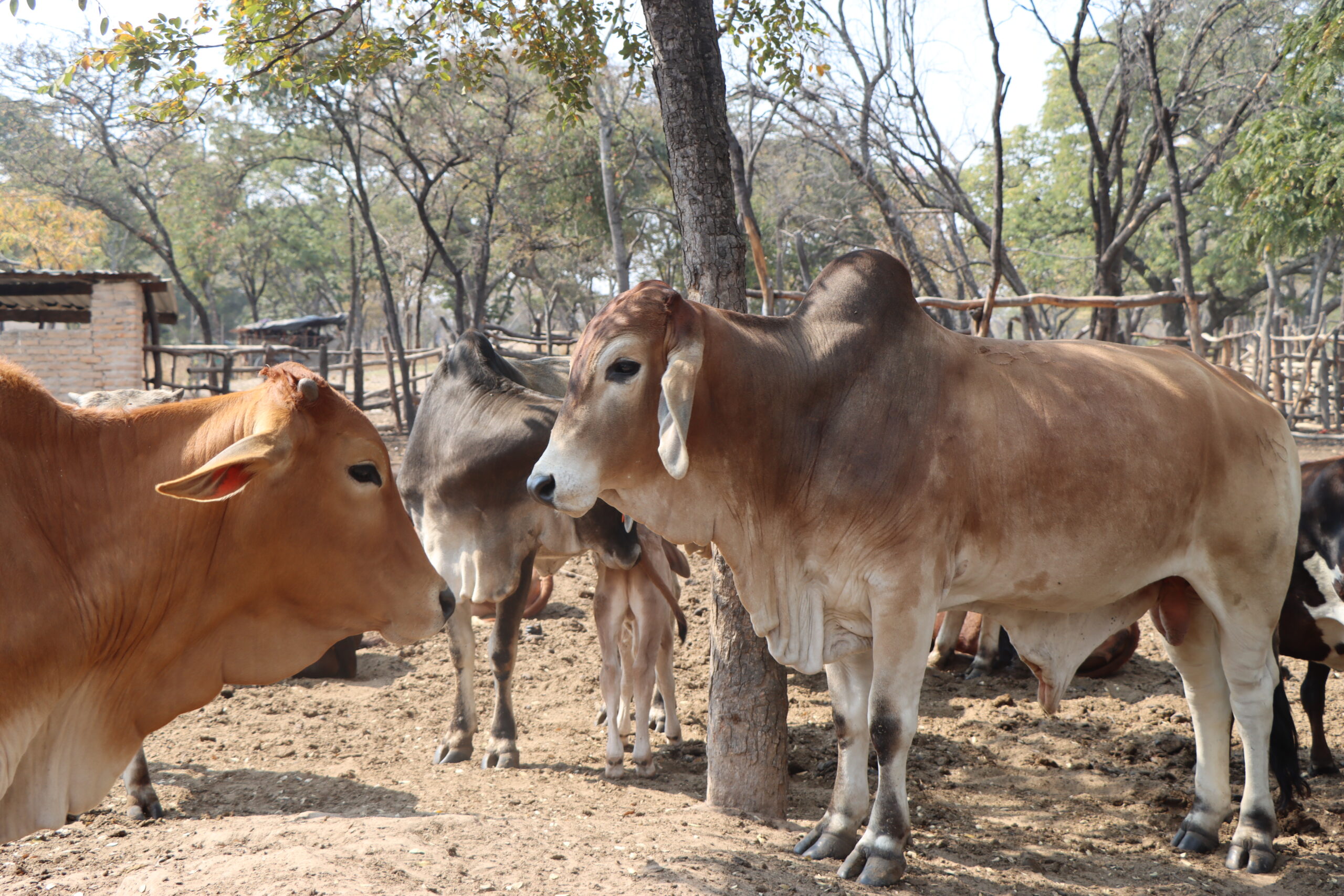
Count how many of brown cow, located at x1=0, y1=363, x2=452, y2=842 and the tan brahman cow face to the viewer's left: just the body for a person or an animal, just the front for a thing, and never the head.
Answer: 1

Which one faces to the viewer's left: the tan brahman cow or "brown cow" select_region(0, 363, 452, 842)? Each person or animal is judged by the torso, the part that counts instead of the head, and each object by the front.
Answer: the tan brahman cow

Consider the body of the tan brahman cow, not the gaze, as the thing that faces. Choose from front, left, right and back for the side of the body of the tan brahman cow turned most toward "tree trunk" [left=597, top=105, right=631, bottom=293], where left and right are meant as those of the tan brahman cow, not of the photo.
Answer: right

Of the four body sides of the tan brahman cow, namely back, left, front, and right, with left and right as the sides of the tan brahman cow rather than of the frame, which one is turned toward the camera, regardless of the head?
left

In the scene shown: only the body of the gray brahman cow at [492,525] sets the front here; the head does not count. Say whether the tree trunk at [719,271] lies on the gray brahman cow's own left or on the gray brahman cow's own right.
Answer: on the gray brahman cow's own left

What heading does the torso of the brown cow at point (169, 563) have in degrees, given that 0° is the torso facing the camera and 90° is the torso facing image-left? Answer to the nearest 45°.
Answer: approximately 270°

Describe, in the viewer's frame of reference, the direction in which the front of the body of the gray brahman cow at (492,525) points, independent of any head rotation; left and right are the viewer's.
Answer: facing the viewer and to the left of the viewer

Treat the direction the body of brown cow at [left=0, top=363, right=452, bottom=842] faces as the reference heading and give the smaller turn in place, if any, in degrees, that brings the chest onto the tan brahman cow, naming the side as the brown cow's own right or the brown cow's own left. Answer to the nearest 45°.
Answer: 0° — it already faces it

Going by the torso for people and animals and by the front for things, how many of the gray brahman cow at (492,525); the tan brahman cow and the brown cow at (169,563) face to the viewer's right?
1

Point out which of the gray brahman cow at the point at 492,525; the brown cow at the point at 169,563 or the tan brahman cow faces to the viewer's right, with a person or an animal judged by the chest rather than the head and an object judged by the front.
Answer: the brown cow

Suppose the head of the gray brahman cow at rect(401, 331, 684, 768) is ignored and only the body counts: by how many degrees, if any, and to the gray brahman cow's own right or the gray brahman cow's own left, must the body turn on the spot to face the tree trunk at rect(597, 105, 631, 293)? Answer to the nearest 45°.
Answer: approximately 135° to the gray brahman cow's own right

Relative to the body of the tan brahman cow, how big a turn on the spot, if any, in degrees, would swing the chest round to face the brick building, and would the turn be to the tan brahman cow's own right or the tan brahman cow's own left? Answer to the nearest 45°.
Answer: approximately 45° to the tan brahman cow's own right

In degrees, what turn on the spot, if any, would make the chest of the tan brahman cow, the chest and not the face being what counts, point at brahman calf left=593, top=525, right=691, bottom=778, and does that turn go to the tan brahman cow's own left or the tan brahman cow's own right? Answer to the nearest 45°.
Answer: approximately 45° to the tan brahman cow's own right
